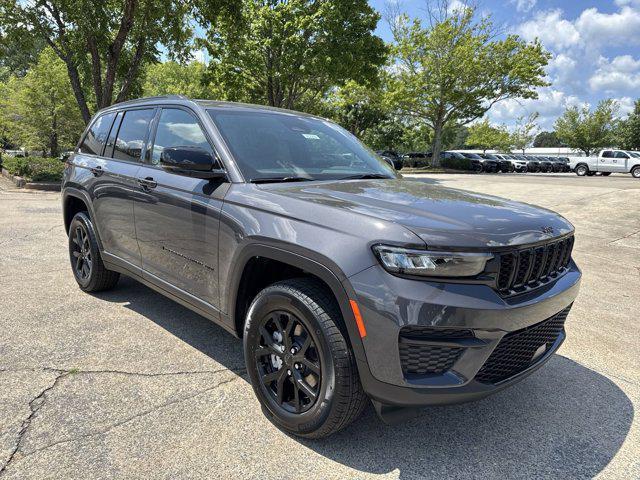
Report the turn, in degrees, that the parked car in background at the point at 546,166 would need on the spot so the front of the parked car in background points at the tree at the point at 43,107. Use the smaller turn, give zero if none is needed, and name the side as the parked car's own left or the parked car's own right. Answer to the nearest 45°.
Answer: approximately 90° to the parked car's own right

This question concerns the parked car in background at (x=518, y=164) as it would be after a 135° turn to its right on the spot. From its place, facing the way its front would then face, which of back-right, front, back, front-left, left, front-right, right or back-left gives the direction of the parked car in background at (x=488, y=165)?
front-left

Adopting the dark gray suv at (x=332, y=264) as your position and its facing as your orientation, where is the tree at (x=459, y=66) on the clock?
The tree is roughly at 8 o'clock from the dark gray suv.

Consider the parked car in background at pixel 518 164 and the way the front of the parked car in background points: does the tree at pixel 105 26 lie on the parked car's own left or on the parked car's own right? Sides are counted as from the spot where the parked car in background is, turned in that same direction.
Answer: on the parked car's own right

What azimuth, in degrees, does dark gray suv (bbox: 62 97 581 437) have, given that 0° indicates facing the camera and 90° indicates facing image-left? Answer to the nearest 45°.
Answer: approximately 315°

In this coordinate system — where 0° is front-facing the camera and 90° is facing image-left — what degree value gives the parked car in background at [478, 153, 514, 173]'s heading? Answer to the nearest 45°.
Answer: approximately 315°

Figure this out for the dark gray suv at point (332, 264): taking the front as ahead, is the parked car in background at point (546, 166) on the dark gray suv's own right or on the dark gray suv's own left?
on the dark gray suv's own left

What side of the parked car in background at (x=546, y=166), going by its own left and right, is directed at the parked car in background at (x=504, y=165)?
right

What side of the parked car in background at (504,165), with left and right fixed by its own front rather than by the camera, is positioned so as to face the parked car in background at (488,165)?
right

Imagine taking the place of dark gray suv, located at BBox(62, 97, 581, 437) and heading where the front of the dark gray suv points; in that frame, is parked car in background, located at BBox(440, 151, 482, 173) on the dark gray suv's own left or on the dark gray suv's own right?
on the dark gray suv's own left

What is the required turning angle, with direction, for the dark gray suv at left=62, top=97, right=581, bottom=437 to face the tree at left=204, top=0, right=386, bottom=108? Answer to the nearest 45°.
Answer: approximately 135° to its left

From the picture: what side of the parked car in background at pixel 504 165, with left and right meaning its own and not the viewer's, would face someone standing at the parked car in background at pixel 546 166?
left

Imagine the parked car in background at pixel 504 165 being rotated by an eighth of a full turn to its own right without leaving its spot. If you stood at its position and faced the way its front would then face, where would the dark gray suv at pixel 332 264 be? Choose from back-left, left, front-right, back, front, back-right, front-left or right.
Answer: front

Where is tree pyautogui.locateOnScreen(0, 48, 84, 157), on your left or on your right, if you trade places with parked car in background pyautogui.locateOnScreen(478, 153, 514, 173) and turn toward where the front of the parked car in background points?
on your right

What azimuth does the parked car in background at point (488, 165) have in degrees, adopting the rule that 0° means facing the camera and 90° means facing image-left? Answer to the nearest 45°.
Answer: approximately 315°
